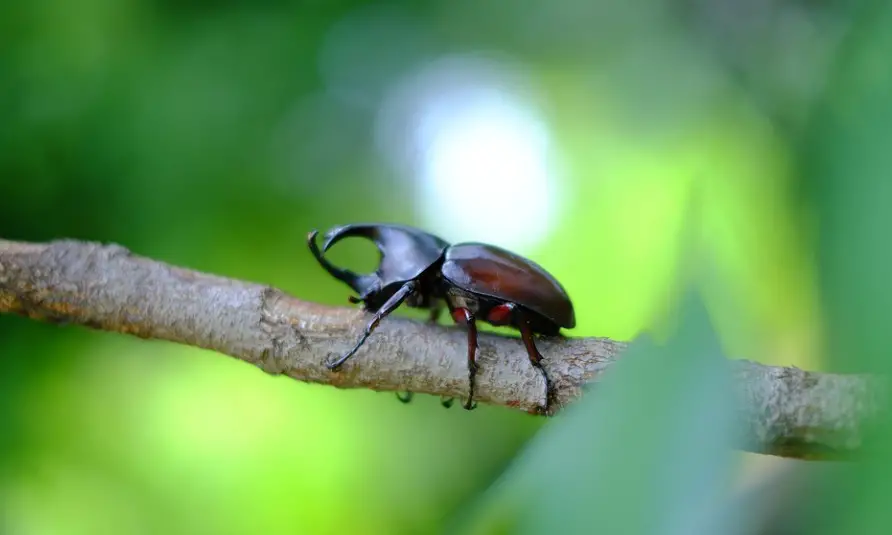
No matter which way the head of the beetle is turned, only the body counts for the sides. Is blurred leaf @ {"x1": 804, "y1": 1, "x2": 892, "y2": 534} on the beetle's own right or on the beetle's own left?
on the beetle's own left

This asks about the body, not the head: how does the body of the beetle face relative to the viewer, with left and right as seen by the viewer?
facing to the left of the viewer

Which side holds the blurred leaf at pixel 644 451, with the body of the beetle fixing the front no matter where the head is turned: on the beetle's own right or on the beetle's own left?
on the beetle's own left
